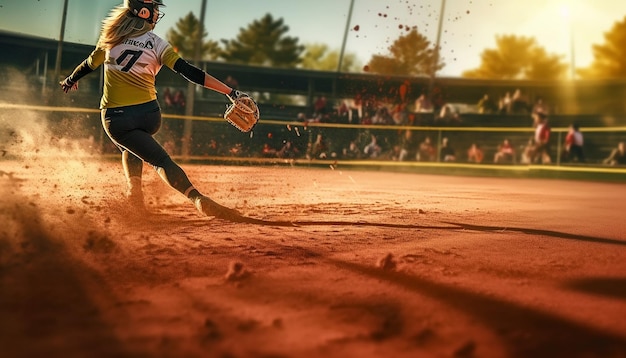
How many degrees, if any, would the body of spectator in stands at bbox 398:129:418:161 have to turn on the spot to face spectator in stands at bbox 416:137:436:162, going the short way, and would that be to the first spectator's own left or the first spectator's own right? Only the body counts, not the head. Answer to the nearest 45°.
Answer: approximately 90° to the first spectator's own left

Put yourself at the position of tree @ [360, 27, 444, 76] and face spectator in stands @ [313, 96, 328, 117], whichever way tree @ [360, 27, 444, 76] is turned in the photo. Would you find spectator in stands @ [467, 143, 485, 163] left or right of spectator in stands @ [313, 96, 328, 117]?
left

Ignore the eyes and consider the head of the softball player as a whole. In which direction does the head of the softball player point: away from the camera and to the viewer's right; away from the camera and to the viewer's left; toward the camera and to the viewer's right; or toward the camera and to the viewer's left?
away from the camera and to the viewer's right

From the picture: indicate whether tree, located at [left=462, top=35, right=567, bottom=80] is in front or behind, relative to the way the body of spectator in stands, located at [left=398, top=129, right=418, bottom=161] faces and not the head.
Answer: behind

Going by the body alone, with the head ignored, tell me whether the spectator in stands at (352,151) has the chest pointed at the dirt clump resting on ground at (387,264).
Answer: yes

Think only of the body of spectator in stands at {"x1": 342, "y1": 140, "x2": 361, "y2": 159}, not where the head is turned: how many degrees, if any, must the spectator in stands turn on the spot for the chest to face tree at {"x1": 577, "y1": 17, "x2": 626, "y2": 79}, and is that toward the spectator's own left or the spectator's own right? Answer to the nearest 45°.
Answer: approximately 135° to the spectator's own left

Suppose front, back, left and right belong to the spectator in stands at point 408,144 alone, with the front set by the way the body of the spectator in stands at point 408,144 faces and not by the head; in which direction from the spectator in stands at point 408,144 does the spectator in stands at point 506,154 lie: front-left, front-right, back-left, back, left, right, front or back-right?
left

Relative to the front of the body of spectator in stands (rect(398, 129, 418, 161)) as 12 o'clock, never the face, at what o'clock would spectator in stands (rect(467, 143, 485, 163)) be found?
spectator in stands (rect(467, 143, 485, 163)) is roughly at 9 o'clock from spectator in stands (rect(398, 129, 418, 161)).

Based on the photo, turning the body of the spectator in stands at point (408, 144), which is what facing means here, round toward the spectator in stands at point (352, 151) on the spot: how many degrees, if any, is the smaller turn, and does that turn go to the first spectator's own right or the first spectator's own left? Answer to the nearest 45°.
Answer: approximately 90° to the first spectator's own right

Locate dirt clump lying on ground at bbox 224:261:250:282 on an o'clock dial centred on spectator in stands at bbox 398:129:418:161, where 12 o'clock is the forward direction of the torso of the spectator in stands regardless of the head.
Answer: The dirt clump lying on ground is roughly at 12 o'clock from the spectator in stands.

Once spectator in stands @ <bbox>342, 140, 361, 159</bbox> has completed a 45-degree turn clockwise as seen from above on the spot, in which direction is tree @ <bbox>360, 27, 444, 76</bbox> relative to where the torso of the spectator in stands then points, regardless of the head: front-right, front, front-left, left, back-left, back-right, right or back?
back-right

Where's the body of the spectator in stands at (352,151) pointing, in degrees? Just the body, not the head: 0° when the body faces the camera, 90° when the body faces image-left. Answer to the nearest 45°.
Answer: approximately 0°

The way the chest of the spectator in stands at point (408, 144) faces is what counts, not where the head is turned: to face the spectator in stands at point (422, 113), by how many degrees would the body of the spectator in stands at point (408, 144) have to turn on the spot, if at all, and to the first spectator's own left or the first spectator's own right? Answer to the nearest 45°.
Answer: approximately 180°

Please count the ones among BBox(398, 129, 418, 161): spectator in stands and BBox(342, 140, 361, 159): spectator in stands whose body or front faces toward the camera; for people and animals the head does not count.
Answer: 2

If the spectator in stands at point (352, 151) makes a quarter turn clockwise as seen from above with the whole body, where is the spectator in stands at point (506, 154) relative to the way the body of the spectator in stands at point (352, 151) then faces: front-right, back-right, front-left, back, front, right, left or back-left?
back
